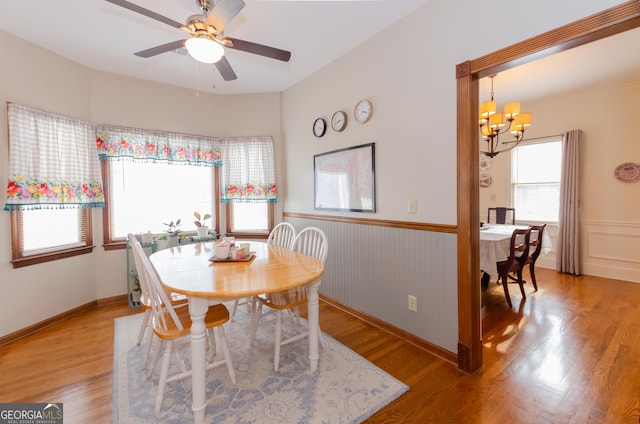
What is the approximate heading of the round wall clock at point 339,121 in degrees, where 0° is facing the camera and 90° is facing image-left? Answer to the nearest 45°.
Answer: approximately 45°

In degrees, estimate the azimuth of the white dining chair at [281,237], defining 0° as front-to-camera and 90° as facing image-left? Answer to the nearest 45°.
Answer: approximately 45°

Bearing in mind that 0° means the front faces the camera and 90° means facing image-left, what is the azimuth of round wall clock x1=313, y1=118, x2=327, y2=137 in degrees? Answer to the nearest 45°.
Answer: approximately 45°

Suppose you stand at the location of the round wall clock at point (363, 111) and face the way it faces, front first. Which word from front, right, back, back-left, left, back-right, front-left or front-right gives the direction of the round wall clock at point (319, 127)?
right

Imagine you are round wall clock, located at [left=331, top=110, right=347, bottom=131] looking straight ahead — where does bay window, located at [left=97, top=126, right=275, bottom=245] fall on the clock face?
The bay window is roughly at 2 o'clock from the round wall clock.

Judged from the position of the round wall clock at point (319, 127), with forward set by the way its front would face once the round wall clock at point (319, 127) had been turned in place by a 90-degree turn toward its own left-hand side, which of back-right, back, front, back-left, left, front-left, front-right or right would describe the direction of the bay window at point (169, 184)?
back-right

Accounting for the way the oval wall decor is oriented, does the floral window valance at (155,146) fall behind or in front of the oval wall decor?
in front

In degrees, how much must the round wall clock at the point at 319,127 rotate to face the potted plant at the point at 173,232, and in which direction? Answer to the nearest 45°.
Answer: approximately 45° to its right

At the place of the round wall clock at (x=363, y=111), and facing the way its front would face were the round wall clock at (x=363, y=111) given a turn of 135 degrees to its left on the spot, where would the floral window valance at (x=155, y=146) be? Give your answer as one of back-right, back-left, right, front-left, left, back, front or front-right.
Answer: back
